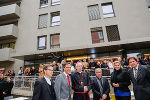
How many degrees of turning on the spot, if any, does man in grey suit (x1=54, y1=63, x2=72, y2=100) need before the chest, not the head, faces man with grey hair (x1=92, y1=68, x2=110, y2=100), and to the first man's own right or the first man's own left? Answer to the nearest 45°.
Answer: approximately 45° to the first man's own left

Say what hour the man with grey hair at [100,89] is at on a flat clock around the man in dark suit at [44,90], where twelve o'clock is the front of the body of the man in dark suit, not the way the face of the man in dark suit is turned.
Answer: The man with grey hair is roughly at 10 o'clock from the man in dark suit.

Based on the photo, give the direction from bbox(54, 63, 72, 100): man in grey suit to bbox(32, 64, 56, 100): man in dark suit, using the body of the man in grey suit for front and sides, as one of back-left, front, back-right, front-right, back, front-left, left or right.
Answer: right

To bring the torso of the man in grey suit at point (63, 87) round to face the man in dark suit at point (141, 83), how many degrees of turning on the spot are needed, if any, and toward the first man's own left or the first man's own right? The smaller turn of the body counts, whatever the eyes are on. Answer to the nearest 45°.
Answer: approximately 45° to the first man's own left

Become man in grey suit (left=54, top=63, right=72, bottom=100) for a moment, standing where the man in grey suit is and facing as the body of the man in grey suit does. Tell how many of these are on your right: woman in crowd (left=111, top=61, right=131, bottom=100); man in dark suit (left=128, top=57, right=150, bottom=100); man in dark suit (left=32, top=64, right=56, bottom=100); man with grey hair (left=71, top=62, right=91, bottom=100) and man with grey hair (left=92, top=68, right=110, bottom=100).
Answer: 1

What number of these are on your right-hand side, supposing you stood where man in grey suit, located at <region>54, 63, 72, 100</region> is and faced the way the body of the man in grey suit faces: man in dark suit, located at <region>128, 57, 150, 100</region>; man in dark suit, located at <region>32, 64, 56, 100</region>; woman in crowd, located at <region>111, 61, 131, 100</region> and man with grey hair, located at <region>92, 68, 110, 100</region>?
1

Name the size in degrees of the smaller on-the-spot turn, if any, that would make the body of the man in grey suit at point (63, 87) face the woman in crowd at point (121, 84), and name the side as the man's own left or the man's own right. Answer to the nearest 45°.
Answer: approximately 45° to the man's own left

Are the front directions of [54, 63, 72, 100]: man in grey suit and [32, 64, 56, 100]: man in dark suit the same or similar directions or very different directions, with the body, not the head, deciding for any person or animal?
same or similar directions

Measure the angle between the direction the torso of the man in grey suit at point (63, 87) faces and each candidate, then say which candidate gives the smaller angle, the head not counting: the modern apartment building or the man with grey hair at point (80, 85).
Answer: the man with grey hair

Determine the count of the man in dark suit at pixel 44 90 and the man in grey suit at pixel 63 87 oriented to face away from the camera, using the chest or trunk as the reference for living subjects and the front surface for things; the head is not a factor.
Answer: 0

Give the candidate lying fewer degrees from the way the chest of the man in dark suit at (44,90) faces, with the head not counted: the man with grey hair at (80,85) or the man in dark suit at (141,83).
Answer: the man in dark suit
